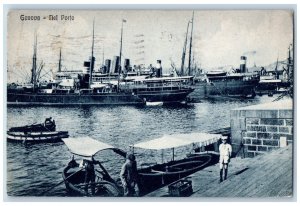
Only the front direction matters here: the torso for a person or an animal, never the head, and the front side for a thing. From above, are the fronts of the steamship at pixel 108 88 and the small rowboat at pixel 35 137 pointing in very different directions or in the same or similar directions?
very different directions
